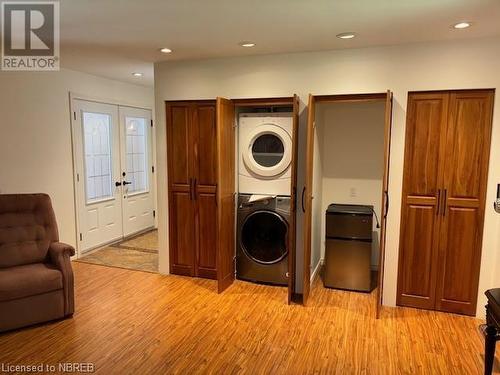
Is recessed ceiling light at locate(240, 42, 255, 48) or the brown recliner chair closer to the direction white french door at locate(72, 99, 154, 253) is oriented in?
the recessed ceiling light

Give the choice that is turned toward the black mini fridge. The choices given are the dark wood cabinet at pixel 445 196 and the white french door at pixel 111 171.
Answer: the white french door

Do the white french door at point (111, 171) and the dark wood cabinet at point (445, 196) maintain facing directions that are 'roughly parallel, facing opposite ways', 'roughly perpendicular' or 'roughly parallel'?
roughly perpendicular

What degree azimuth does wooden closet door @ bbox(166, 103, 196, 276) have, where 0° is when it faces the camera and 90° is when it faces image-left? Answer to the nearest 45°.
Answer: approximately 0°

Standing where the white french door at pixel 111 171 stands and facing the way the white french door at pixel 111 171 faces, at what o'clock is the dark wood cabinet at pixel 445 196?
The dark wood cabinet is roughly at 12 o'clock from the white french door.

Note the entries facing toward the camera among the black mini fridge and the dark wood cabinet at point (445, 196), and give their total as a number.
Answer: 2

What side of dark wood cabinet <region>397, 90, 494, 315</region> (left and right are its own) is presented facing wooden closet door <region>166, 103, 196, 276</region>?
right

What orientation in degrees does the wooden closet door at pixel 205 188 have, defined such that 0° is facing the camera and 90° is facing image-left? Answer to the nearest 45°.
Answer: approximately 0°

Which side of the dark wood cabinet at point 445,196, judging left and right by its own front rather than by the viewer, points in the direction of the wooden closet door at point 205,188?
right
